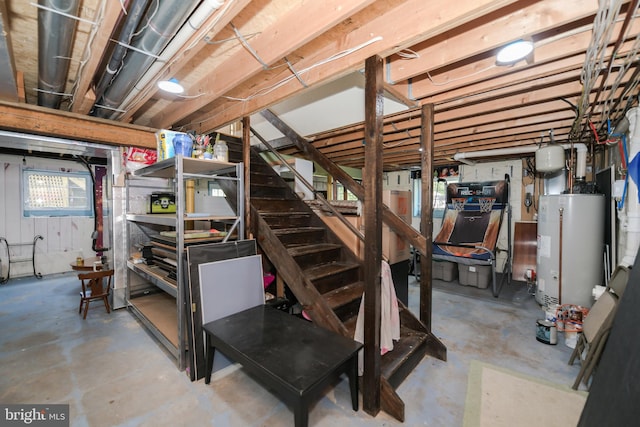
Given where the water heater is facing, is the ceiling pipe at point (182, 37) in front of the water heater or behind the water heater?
in front

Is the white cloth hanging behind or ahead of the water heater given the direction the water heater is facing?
ahead

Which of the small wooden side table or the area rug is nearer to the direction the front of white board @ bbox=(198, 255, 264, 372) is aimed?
the area rug

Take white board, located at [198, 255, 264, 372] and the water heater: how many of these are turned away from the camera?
0

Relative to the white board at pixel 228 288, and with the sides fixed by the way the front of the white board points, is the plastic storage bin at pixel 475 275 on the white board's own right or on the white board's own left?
on the white board's own left

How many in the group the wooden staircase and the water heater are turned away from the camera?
0

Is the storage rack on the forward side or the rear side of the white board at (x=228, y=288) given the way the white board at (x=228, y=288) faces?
on the rear side

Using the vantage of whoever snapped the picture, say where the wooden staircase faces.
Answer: facing the viewer and to the right of the viewer

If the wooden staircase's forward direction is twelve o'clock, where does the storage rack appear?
The storage rack is roughly at 5 o'clock from the wooden staircase.

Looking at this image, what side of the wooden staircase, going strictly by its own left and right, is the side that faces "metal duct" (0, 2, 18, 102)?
right
